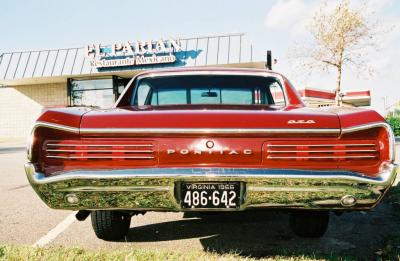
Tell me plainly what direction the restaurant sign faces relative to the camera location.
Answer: facing the viewer

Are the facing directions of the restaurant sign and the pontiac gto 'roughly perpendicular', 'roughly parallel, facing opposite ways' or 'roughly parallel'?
roughly parallel, facing opposite ways

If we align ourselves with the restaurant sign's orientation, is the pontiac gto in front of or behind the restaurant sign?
in front

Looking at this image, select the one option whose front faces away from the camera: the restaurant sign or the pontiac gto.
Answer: the pontiac gto

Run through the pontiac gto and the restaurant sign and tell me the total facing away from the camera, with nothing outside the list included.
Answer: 1

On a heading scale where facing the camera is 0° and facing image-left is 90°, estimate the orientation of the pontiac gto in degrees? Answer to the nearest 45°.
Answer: approximately 180°

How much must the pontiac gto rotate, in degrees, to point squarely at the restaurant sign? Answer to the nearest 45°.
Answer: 0° — it already faces it

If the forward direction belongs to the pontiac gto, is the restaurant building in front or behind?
in front
